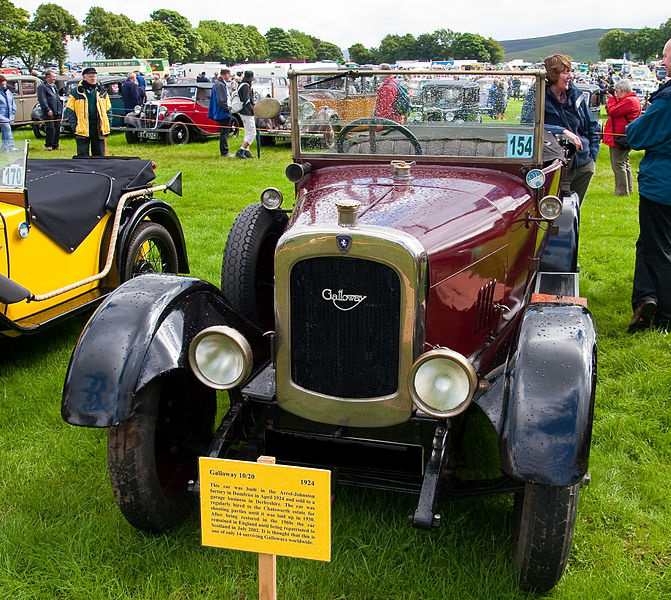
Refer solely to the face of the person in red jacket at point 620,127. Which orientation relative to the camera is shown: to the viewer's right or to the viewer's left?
to the viewer's left

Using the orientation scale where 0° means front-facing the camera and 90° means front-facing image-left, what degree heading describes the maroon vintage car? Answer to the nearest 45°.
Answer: approximately 45°

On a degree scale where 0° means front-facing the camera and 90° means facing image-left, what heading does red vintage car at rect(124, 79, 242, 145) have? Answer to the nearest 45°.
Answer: approximately 45°

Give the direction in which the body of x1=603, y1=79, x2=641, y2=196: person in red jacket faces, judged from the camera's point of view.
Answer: to the viewer's left

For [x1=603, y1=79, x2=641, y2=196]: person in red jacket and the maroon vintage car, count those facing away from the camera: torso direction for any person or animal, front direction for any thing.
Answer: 0
